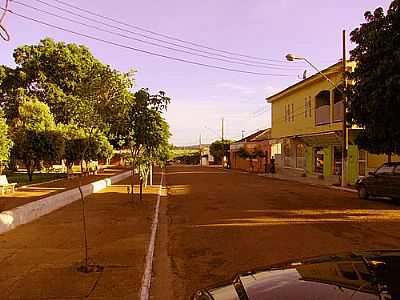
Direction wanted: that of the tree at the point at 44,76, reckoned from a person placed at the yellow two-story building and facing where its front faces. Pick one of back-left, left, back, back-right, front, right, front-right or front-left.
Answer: front-right

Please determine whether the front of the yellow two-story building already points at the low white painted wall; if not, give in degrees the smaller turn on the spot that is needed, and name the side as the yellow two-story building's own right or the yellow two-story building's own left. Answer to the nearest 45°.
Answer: approximately 45° to the yellow two-story building's own left

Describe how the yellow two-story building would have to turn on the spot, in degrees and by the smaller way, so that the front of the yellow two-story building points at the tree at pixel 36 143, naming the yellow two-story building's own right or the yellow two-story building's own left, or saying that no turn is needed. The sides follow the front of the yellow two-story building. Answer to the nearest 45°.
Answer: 0° — it already faces it

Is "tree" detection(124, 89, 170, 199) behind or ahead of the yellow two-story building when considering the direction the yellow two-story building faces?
ahead

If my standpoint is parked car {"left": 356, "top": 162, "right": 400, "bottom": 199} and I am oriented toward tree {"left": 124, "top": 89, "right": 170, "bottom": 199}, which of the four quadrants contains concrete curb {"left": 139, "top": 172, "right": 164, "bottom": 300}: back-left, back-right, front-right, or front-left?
front-left

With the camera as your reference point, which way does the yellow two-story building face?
facing the viewer and to the left of the viewer

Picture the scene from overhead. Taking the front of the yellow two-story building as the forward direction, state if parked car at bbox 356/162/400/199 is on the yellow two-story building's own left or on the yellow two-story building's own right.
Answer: on the yellow two-story building's own left

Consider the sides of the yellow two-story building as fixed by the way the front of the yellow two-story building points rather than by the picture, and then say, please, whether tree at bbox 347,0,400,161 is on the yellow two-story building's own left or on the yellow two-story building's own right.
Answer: on the yellow two-story building's own left
